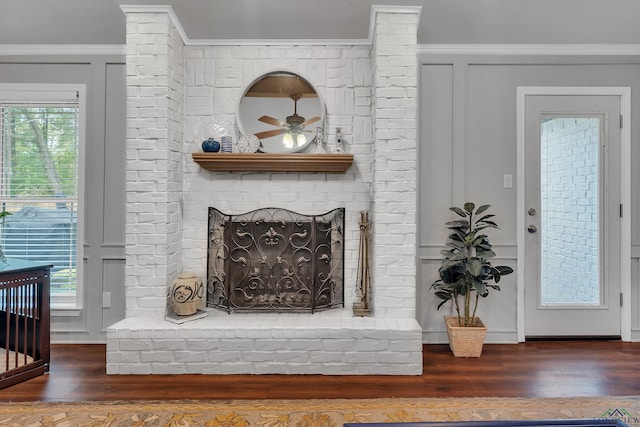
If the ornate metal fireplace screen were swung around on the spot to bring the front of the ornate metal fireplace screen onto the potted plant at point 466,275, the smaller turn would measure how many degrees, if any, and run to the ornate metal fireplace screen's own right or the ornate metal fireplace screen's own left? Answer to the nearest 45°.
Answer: approximately 90° to the ornate metal fireplace screen's own left

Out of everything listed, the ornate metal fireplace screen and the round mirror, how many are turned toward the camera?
2

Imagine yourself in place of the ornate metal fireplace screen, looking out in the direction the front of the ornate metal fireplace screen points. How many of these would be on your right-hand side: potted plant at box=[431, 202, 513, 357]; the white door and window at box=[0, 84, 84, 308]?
1

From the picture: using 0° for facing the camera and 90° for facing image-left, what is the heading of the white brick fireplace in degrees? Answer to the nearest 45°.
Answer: approximately 0°

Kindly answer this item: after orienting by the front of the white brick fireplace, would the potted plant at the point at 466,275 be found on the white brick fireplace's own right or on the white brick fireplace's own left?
on the white brick fireplace's own left

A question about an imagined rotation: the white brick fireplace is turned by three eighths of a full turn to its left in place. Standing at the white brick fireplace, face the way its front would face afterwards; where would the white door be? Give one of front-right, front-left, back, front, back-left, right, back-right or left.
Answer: front-right

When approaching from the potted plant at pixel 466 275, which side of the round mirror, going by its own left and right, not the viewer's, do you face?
left

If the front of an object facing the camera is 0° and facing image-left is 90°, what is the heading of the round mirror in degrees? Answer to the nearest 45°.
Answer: approximately 0°

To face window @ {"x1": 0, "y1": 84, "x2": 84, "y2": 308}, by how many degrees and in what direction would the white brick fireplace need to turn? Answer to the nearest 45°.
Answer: approximately 135° to its right
